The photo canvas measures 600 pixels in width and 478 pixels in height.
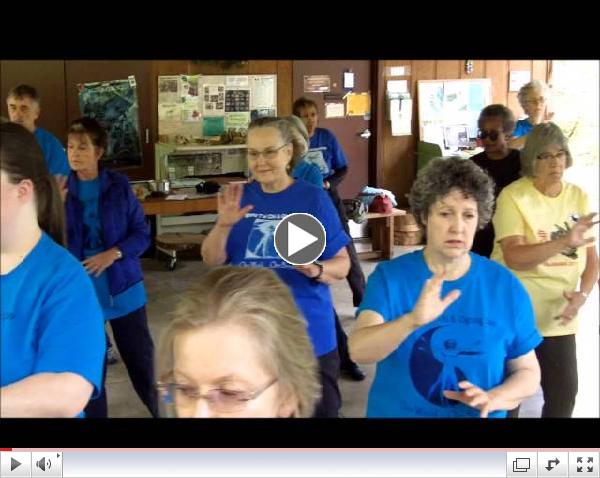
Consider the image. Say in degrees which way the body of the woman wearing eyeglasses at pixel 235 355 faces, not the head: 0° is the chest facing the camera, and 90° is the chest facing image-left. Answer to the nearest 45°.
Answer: approximately 45°

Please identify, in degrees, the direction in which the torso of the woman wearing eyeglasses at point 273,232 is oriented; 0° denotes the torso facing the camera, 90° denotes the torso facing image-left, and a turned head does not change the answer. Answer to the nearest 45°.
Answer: approximately 45°

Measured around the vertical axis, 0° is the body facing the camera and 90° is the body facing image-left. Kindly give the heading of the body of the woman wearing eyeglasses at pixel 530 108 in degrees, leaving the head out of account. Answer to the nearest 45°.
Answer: approximately 315°
